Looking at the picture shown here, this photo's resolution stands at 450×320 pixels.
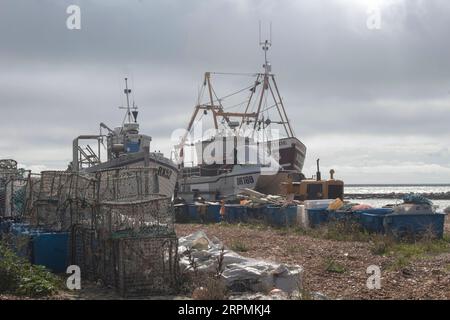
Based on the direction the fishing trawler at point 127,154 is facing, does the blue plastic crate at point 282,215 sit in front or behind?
in front

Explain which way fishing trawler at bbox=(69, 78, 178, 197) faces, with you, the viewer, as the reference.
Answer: facing the viewer and to the right of the viewer

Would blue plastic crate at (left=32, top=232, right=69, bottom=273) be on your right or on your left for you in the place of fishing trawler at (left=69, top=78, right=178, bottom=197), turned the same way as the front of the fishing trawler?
on your right

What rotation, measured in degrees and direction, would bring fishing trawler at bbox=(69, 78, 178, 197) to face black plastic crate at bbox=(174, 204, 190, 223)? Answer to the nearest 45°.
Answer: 0° — it already faces it

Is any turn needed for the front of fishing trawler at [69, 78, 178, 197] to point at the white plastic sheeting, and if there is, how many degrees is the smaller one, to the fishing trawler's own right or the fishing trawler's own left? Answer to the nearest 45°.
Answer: approximately 45° to the fishing trawler's own right

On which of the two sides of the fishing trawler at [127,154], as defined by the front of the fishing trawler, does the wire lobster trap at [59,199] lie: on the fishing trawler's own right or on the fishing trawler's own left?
on the fishing trawler's own right

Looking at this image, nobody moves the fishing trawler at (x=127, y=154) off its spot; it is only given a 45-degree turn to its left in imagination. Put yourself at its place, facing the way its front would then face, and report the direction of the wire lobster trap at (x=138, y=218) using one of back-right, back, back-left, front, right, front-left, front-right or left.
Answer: right

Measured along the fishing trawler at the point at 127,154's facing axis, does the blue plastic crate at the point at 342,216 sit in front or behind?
in front
